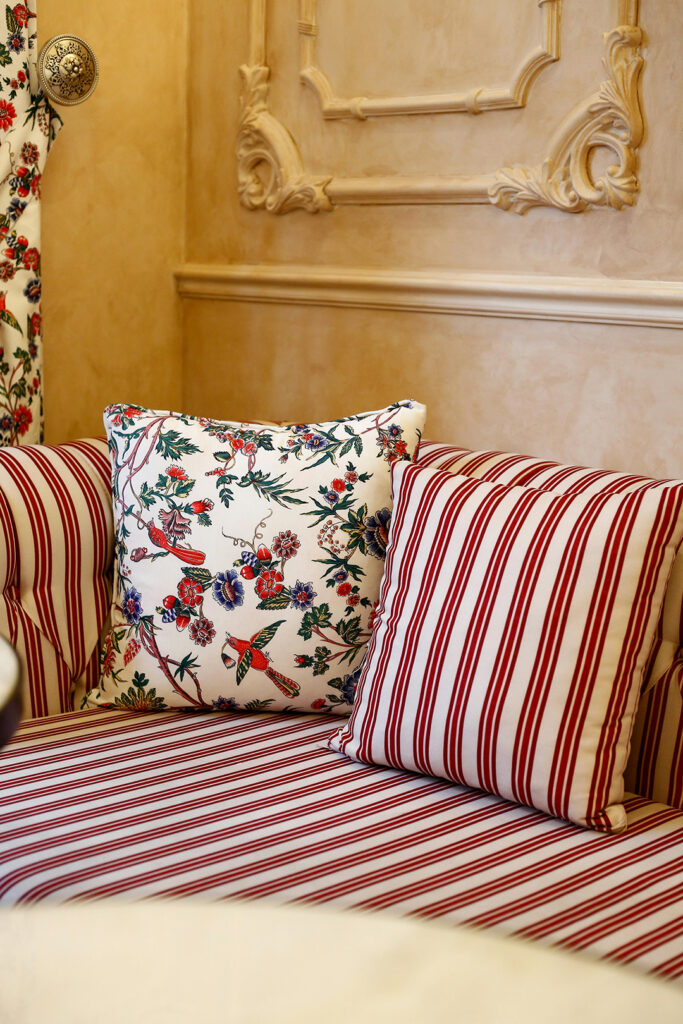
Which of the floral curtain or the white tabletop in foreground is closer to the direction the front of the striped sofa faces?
the white tabletop in foreground

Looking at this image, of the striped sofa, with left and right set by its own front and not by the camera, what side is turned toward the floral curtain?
right

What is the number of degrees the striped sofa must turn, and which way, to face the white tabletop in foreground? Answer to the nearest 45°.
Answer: approximately 45° to its left

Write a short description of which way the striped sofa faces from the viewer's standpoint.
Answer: facing the viewer and to the left of the viewer
